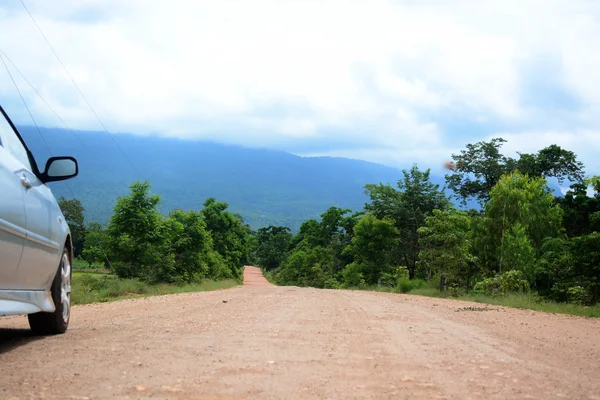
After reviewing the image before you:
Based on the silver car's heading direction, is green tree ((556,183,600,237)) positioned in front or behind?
in front

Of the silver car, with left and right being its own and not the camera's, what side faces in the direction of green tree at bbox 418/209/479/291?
front

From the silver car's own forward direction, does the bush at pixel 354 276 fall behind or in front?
in front

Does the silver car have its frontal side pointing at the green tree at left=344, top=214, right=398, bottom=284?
yes

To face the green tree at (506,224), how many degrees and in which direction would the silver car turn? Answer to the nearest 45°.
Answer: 0° — it already faces it

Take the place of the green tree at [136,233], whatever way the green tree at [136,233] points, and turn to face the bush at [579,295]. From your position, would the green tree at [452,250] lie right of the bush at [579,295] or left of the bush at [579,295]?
left

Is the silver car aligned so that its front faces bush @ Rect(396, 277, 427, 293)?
yes

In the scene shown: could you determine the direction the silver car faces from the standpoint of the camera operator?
facing away from the viewer and to the right of the viewer

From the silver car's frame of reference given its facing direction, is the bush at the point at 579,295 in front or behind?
in front
